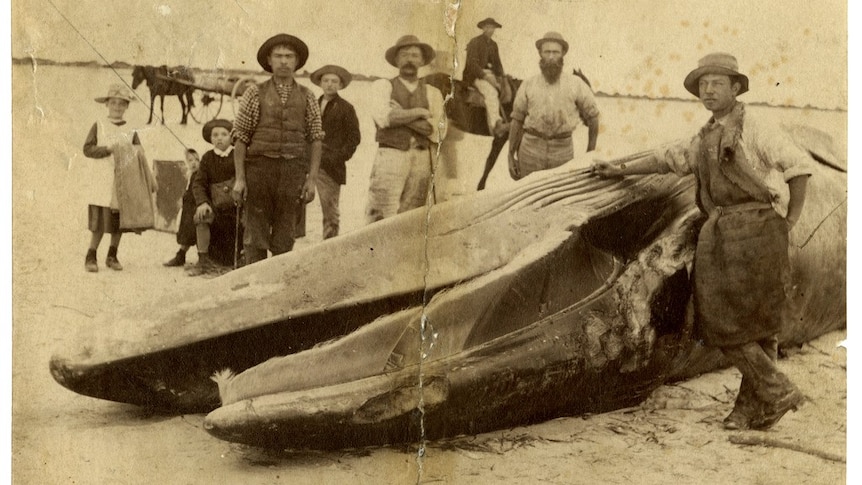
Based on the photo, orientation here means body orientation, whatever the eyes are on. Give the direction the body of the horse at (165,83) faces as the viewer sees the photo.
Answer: to the viewer's left

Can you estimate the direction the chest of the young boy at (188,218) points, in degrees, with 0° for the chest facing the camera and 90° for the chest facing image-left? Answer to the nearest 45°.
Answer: approximately 45°

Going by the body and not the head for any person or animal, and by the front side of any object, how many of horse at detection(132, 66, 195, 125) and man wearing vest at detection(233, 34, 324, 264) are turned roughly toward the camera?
1

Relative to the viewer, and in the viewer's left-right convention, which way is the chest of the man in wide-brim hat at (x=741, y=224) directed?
facing the viewer and to the left of the viewer

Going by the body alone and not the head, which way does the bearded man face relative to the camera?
toward the camera

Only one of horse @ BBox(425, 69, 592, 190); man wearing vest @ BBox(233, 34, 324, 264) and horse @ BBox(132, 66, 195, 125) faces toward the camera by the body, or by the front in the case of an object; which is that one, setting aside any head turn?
the man wearing vest

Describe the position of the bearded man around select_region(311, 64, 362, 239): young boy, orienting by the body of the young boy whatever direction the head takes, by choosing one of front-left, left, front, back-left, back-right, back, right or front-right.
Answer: back-left

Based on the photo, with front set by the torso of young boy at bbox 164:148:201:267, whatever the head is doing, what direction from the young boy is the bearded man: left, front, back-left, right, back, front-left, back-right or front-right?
back-left

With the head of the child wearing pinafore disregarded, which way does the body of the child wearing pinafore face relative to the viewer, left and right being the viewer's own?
facing the viewer
